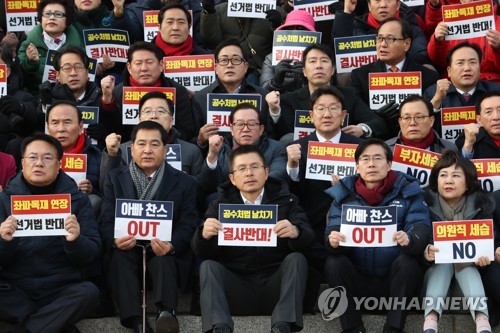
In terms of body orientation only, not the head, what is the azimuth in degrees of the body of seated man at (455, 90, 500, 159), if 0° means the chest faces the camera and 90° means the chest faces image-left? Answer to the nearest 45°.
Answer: approximately 0°

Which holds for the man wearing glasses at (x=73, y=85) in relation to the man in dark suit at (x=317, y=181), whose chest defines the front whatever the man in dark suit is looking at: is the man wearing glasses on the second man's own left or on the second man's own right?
on the second man's own right

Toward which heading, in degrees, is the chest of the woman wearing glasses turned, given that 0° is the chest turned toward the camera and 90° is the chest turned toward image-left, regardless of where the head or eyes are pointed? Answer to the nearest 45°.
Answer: approximately 0°
